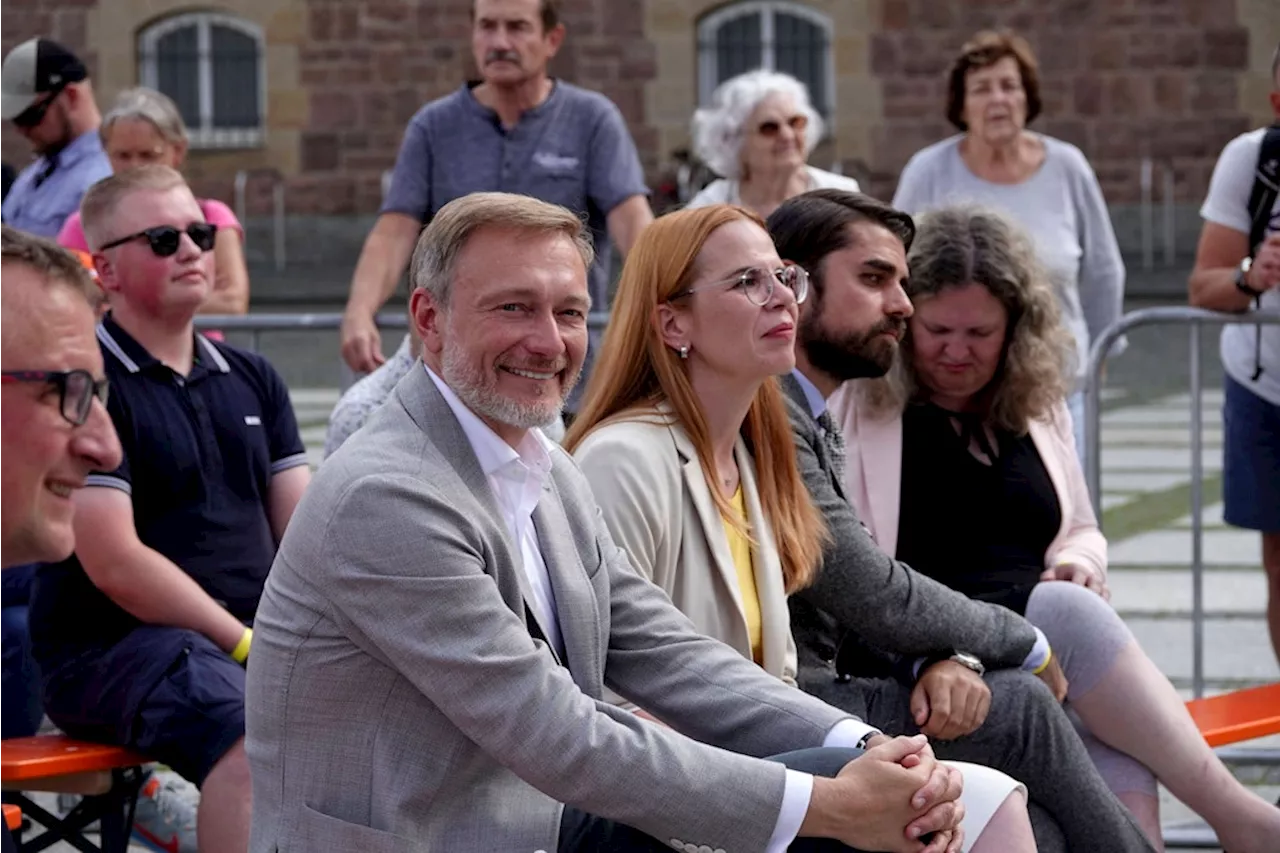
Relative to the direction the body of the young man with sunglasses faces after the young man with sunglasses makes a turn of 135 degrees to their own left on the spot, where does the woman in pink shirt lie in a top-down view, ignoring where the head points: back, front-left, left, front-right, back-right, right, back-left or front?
front

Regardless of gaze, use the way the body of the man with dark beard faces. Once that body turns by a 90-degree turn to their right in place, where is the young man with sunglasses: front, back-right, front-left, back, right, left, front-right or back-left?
front-right

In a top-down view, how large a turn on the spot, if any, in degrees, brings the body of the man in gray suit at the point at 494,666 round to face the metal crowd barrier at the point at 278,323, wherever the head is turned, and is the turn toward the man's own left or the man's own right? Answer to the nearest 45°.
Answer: approximately 135° to the man's own left

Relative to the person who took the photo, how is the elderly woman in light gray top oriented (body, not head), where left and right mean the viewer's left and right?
facing the viewer

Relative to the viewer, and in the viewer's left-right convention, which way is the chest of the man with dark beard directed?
facing the viewer and to the right of the viewer

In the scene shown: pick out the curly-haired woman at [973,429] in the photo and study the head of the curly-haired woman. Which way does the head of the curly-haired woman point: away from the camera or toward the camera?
toward the camera

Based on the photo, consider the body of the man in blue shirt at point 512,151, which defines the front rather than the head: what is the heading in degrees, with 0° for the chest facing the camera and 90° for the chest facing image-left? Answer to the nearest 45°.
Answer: approximately 0°

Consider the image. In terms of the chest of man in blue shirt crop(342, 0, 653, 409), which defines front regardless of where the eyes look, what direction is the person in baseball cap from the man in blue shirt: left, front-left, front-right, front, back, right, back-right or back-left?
back-right

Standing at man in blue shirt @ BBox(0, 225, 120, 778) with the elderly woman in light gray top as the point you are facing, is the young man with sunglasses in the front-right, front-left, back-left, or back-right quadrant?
front-left

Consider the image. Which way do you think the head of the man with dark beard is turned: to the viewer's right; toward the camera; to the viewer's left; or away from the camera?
to the viewer's right

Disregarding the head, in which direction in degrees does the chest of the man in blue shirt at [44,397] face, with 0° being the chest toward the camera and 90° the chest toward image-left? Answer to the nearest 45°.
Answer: approximately 270°

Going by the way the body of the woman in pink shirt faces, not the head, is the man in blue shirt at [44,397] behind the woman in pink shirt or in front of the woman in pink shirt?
in front

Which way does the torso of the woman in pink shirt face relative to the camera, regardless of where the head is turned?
toward the camera

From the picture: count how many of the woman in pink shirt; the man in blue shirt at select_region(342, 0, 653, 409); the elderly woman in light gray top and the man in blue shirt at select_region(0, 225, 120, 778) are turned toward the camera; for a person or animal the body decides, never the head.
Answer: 3
